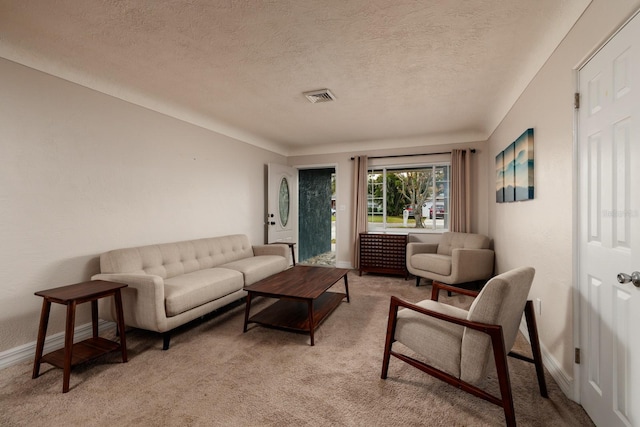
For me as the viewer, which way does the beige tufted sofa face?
facing the viewer and to the right of the viewer

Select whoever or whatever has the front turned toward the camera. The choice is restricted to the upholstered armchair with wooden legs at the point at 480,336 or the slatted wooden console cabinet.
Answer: the slatted wooden console cabinet

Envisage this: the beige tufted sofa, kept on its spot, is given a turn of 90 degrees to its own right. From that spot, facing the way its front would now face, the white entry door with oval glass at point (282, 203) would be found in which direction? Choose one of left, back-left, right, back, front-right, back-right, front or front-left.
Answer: back

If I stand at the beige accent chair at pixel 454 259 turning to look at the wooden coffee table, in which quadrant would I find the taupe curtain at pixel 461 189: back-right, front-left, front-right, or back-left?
back-right

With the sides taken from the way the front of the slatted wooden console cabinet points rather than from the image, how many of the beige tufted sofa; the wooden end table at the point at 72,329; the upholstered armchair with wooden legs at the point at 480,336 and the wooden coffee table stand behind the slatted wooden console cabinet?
0

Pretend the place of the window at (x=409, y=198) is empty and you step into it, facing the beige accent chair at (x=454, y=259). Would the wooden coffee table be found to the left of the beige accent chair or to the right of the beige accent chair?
right

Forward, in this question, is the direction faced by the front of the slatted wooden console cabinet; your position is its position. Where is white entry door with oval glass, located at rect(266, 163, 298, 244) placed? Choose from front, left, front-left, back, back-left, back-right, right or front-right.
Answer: right

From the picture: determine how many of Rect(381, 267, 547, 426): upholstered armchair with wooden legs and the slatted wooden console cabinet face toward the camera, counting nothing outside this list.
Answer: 1

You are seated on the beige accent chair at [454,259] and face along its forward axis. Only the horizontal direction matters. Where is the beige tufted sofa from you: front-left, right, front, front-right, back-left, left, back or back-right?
front

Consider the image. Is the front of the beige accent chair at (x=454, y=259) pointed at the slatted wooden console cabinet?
no

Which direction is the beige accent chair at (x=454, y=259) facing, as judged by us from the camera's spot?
facing the viewer and to the left of the viewer

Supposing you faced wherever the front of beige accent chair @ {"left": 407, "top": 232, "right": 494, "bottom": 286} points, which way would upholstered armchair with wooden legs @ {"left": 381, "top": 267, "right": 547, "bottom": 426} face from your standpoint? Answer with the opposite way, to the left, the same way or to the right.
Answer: to the right

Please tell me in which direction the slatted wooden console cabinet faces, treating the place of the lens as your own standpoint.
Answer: facing the viewer

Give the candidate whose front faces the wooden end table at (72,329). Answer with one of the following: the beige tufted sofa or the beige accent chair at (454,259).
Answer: the beige accent chair
